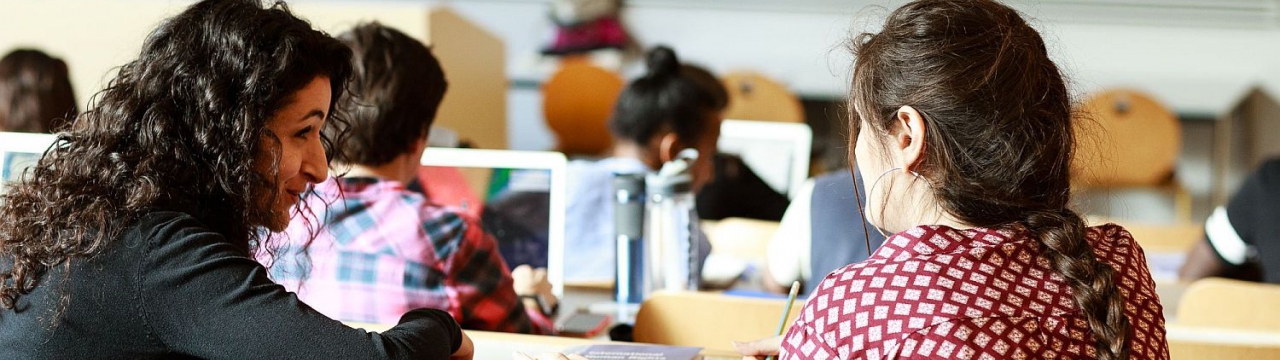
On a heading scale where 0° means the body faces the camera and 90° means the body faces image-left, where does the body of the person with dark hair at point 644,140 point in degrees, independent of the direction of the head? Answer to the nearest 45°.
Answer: approximately 225°

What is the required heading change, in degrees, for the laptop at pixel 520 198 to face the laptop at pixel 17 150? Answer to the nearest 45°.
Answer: approximately 90° to its right

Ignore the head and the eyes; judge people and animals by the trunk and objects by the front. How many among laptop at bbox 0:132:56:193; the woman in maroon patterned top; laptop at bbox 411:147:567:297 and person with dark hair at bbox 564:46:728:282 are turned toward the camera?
2

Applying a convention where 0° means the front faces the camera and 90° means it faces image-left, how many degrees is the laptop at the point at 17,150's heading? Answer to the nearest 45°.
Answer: approximately 0°

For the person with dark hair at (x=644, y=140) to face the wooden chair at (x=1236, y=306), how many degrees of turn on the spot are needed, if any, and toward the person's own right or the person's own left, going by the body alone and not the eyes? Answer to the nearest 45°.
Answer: approximately 90° to the person's own right

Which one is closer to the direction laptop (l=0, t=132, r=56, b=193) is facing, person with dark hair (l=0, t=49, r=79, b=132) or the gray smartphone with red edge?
the gray smartphone with red edge

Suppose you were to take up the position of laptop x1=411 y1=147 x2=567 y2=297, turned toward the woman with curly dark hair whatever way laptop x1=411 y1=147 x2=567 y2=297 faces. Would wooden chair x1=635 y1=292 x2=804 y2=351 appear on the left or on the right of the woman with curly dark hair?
left

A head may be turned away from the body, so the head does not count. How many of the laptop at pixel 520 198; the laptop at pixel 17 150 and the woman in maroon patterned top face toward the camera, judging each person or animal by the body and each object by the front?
2

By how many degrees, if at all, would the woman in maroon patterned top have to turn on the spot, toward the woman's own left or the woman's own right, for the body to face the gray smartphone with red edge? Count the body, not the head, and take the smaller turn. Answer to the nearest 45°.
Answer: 0° — they already face it

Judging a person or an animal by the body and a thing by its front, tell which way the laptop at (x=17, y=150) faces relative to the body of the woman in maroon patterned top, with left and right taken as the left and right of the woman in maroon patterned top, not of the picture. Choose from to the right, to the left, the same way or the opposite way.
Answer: the opposite way
